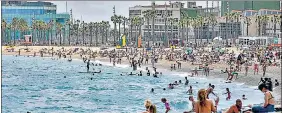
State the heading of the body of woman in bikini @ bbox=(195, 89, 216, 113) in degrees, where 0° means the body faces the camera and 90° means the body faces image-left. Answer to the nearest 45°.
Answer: approximately 180°
